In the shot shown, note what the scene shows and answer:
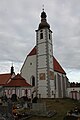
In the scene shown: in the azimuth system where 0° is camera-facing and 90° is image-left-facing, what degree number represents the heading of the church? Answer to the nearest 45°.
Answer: approximately 45°
